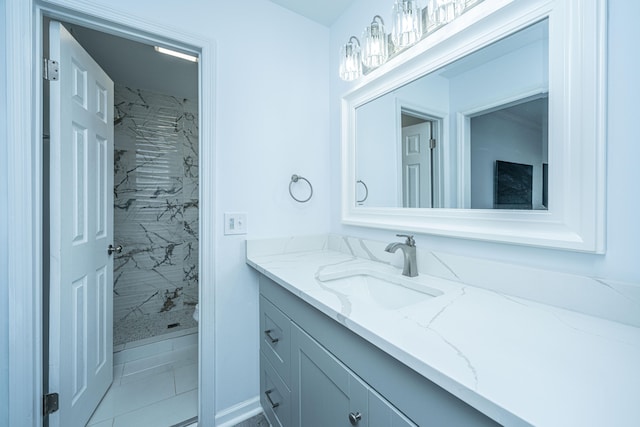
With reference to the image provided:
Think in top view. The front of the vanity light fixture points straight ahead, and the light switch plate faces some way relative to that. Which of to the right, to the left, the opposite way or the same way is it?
to the left

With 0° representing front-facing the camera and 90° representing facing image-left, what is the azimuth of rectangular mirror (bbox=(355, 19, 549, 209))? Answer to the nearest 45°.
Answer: approximately 45°

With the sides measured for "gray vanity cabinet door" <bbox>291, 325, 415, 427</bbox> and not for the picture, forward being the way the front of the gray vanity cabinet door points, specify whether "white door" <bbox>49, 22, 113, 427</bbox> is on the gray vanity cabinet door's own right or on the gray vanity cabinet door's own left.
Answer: on the gray vanity cabinet door's own right

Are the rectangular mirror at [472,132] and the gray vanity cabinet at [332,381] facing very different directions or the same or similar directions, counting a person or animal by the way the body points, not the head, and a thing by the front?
same or similar directions

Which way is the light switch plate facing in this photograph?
toward the camera

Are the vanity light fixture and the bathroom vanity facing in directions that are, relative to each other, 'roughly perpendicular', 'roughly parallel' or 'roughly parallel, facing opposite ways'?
roughly parallel

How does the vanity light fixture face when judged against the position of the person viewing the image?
facing the viewer and to the left of the viewer

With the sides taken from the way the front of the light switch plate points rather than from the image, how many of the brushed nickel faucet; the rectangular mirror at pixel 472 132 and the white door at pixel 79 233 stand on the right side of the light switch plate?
1

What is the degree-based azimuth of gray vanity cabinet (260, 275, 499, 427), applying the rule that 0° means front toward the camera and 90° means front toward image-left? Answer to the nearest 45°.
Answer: approximately 45°

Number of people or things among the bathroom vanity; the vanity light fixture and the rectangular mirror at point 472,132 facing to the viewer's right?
0

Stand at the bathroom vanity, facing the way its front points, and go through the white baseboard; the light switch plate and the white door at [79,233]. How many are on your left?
0

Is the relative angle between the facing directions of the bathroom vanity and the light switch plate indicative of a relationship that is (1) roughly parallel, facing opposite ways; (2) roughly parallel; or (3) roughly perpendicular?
roughly perpendicular

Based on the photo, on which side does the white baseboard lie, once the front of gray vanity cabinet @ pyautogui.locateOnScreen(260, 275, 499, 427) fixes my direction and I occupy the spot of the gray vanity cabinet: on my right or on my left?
on my right

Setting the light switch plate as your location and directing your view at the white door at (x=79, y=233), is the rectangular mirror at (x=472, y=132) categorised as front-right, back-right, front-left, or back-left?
back-left

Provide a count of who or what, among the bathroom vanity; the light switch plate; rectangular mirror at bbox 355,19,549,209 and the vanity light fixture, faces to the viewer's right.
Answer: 0
